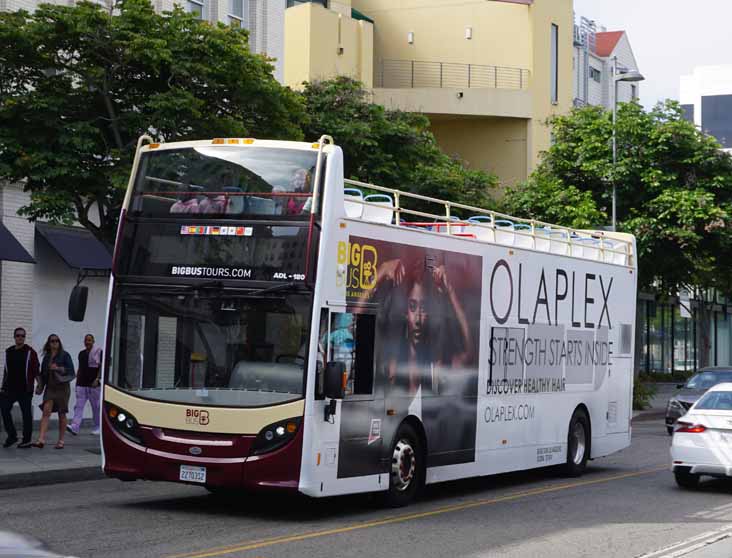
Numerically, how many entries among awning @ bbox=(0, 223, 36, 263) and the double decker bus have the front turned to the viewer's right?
1

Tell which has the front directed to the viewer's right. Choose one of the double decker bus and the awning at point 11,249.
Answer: the awning

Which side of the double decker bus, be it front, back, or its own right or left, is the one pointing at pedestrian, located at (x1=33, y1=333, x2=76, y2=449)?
right

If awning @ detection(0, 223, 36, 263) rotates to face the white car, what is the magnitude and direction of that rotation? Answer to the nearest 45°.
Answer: approximately 45° to its right

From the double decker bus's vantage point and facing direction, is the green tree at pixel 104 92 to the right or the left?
on its right

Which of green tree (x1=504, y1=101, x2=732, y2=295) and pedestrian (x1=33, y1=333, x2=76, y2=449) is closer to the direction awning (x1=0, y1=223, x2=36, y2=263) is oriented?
the green tree

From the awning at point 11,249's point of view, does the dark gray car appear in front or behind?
in front

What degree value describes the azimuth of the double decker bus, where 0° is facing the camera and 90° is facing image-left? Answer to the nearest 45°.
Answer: approximately 45°

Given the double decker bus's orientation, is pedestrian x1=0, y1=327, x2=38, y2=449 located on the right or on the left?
on its right

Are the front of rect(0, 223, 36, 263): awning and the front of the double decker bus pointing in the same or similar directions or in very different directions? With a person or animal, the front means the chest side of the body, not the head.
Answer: very different directions

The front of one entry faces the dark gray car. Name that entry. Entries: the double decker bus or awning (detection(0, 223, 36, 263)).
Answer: the awning

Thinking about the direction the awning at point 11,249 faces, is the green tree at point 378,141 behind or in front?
in front
